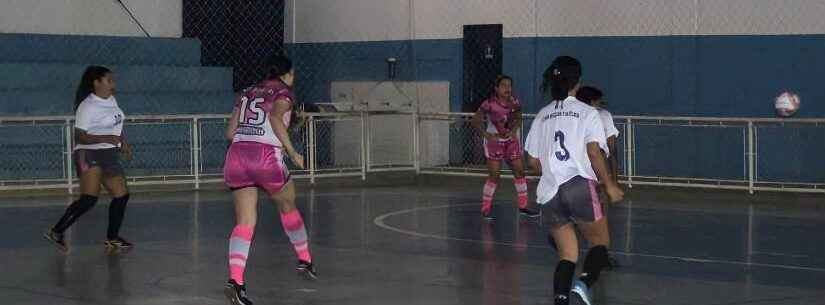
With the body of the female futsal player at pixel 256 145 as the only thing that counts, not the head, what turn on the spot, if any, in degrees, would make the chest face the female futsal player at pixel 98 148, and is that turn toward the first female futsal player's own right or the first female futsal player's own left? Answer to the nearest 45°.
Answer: approximately 90° to the first female futsal player's own left

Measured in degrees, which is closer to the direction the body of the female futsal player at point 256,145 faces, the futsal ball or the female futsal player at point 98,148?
the futsal ball

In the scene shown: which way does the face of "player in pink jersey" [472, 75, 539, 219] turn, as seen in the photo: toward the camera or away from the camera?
toward the camera

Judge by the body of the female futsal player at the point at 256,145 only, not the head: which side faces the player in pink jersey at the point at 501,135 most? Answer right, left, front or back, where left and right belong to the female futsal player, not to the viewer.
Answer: front

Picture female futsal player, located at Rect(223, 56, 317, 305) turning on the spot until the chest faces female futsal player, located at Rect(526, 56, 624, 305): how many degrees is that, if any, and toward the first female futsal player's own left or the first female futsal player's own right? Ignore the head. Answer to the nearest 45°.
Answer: approximately 90° to the first female futsal player's own right

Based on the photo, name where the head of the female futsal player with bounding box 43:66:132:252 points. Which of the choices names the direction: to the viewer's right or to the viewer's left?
to the viewer's right

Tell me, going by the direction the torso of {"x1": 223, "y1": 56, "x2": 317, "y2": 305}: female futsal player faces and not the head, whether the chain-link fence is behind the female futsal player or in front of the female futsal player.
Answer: in front

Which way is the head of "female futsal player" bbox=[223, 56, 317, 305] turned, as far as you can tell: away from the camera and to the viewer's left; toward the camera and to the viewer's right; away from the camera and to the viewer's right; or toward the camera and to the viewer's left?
away from the camera and to the viewer's right

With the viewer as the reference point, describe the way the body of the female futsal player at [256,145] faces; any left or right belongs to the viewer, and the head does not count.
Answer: facing away from the viewer and to the right of the viewer

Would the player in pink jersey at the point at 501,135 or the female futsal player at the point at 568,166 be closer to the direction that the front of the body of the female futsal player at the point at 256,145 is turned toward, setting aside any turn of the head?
the player in pink jersey

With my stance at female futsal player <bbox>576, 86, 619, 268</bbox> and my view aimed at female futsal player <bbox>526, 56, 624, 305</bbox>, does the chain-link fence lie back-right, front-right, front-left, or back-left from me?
back-right
